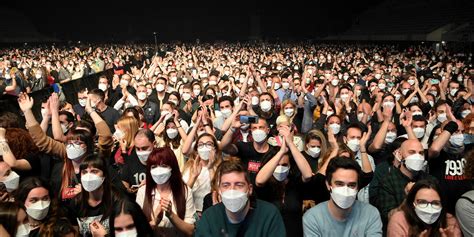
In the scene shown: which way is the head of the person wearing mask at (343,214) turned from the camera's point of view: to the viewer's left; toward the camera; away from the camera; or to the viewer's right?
toward the camera

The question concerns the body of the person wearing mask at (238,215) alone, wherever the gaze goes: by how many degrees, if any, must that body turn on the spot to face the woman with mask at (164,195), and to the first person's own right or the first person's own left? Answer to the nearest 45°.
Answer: approximately 135° to the first person's own right

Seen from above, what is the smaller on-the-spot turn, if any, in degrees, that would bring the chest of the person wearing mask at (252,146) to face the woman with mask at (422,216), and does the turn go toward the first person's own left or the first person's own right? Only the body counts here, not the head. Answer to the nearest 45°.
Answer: approximately 45° to the first person's own left

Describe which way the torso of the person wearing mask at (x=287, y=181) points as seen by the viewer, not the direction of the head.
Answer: toward the camera

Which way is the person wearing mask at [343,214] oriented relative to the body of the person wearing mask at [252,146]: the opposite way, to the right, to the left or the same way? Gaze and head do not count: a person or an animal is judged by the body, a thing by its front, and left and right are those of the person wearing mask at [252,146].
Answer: the same way

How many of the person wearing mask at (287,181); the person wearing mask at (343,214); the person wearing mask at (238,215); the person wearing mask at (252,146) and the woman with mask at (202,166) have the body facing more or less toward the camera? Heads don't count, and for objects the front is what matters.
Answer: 5

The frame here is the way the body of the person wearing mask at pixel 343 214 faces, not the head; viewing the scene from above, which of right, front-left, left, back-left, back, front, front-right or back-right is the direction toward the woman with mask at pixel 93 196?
right

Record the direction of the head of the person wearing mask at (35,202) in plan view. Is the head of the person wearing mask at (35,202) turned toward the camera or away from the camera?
toward the camera

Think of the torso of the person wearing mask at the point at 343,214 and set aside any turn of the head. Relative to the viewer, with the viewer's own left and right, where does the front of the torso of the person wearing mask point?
facing the viewer

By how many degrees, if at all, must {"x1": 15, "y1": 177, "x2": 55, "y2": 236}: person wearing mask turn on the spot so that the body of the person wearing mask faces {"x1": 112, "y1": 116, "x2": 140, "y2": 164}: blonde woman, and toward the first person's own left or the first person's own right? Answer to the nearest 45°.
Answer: approximately 90° to the first person's own left

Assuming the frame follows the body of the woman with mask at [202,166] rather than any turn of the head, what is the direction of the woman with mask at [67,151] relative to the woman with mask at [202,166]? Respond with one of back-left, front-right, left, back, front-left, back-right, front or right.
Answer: right

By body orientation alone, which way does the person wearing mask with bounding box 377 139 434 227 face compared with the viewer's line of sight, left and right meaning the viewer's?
facing the viewer and to the right of the viewer

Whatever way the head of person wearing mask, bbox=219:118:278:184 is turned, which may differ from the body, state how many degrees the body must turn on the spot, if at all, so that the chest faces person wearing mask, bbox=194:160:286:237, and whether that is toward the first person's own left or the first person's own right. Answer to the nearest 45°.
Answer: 0° — they already face them

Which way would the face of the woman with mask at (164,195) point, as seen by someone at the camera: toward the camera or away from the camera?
toward the camera

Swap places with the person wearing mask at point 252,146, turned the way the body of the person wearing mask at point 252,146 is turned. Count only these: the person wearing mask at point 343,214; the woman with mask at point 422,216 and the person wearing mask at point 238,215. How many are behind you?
0

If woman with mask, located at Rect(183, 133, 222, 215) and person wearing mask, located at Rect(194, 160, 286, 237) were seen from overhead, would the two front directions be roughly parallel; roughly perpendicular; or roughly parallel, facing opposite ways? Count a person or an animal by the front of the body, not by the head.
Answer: roughly parallel

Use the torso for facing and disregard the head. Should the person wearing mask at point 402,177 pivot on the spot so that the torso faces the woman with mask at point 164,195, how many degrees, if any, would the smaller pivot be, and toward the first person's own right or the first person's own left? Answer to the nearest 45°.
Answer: approximately 90° to the first person's own right

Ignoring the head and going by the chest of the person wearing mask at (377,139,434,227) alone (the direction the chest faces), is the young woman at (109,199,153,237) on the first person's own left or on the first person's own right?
on the first person's own right

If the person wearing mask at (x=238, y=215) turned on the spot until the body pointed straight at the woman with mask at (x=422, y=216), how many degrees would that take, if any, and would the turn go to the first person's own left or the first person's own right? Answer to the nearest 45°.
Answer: approximately 90° to the first person's own left

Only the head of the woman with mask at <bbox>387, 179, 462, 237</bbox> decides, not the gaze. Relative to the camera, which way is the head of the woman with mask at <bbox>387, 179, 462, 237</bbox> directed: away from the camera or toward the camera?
toward the camera

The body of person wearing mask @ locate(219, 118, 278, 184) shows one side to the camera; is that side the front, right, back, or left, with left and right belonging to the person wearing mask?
front

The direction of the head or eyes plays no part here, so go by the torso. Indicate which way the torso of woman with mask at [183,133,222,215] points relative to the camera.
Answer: toward the camera
